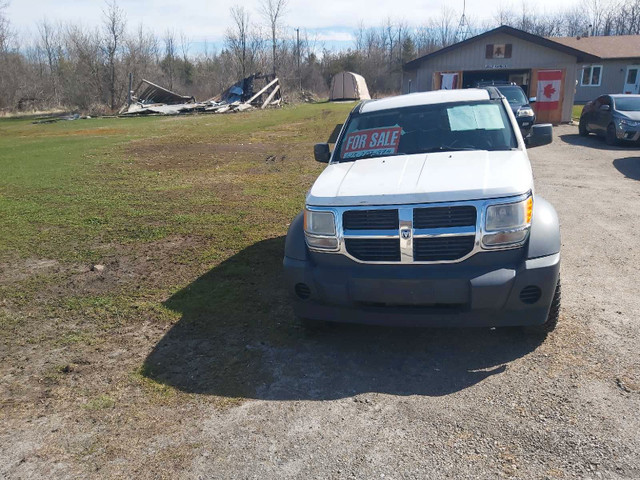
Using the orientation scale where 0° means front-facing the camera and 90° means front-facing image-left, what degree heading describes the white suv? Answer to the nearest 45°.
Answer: approximately 0°

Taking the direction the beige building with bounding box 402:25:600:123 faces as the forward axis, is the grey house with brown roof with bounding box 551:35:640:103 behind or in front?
behind

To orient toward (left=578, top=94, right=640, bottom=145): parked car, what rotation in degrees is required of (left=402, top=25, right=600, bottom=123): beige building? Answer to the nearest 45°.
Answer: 0° — it already faces it

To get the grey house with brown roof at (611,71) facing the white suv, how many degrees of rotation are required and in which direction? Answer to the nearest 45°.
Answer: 0° — it already faces it

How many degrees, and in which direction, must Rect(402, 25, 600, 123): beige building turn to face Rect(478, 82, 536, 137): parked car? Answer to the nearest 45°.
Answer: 0° — it already faces it

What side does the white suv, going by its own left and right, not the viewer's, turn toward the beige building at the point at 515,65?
back

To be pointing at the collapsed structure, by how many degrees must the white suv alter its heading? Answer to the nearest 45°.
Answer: approximately 135° to its right

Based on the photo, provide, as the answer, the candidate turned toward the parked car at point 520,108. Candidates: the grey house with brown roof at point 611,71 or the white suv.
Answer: the grey house with brown roof
